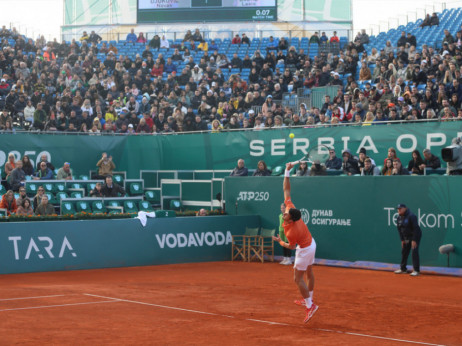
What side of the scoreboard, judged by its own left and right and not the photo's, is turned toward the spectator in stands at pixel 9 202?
front

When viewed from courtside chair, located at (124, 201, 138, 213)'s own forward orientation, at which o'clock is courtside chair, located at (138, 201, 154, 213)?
courtside chair, located at (138, 201, 154, 213) is roughly at 9 o'clock from courtside chair, located at (124, 201, 138, 213).

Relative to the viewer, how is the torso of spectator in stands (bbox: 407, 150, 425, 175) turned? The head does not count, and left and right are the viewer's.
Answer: facing the viewer and to the left of the viewer

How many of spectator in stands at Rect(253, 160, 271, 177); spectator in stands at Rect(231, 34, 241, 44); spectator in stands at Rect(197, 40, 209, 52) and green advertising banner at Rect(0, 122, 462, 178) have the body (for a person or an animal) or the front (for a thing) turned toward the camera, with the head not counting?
4

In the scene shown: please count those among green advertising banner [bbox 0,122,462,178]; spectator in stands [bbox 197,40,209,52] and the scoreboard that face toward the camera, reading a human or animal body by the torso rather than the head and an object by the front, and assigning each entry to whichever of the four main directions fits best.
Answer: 3

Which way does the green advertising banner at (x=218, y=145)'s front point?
toward the camera

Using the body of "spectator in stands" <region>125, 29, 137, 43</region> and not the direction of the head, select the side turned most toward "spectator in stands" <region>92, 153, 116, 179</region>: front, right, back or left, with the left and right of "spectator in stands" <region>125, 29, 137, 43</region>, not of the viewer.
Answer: front

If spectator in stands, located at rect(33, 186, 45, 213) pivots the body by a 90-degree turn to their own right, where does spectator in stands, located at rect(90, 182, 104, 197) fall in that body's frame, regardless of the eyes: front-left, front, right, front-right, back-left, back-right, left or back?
back

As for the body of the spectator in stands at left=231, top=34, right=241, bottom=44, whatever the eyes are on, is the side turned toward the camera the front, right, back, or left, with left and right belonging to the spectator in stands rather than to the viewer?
front

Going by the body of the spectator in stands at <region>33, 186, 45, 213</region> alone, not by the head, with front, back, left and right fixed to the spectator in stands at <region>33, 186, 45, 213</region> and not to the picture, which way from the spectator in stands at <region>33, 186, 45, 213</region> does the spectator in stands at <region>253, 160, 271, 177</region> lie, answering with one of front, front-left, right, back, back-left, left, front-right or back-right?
front-left

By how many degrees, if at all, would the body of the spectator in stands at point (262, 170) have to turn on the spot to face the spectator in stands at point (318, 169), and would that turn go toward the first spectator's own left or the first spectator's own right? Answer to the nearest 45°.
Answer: approximately 45° to the first spectator's own left
